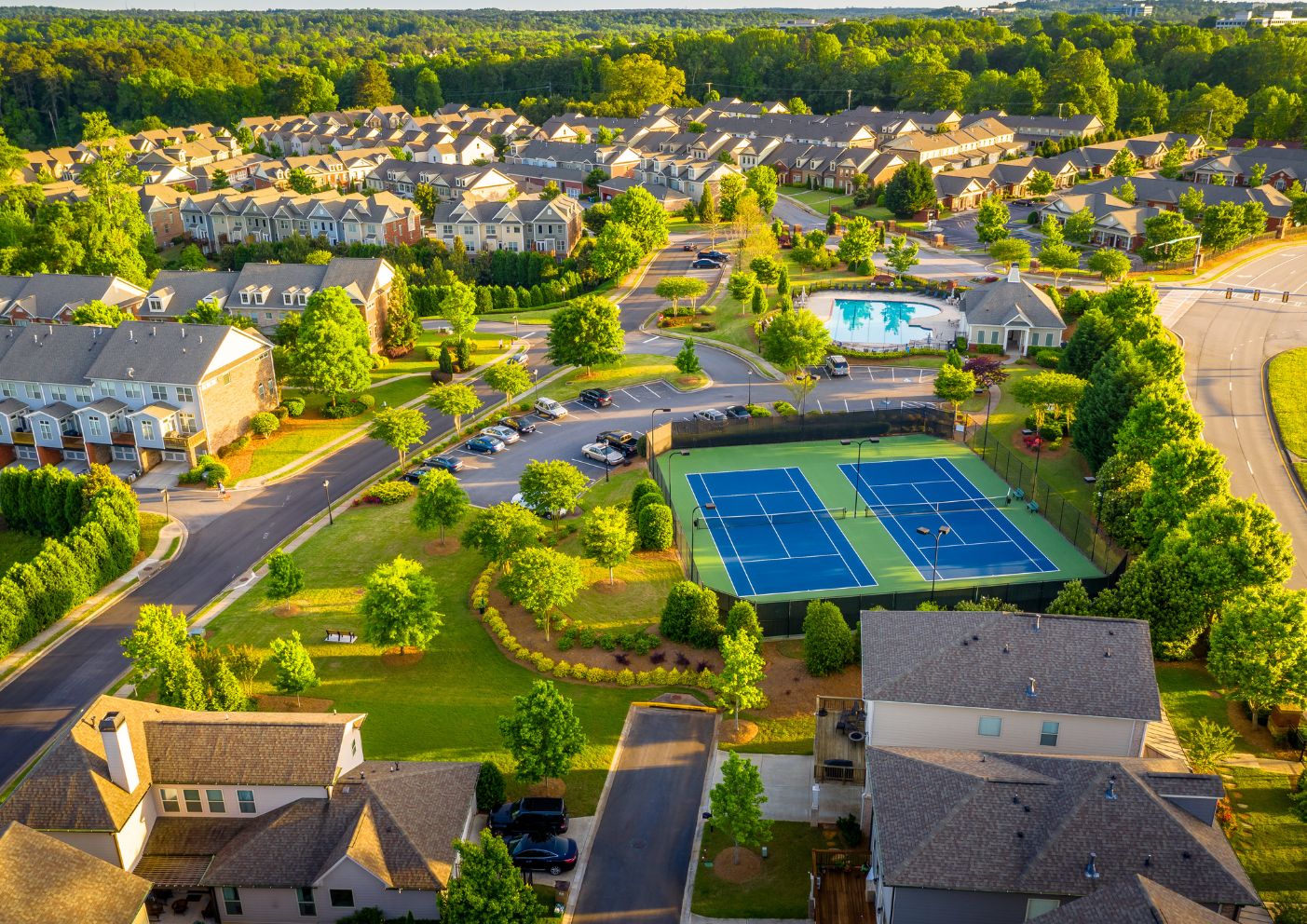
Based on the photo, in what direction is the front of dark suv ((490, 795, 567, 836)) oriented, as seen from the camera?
facing to the left of the viewer

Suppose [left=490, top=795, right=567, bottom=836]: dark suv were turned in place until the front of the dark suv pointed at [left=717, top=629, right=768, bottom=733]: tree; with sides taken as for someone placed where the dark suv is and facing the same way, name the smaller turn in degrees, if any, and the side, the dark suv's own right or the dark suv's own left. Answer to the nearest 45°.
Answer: approximately 135° to the dark suv's own right

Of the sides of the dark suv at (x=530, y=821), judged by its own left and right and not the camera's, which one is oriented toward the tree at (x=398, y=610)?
right

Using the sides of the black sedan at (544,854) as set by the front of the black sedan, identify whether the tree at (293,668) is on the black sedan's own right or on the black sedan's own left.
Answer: on the black sedan's own right

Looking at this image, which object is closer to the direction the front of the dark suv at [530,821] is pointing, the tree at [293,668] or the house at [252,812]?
the house

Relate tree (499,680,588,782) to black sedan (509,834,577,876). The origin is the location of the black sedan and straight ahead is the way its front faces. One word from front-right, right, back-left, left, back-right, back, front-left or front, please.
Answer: right

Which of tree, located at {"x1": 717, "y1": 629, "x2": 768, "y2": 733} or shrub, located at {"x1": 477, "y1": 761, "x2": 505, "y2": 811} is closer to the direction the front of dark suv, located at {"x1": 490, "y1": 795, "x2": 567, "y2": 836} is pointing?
the shrub

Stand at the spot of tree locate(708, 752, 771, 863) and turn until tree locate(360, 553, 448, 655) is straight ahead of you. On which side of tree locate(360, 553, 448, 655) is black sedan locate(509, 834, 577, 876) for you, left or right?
left

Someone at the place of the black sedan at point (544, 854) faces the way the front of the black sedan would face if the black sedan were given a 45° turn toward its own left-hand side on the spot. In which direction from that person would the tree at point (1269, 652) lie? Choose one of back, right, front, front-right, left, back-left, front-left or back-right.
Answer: back-left

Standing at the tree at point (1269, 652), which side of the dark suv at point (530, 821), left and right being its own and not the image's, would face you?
back

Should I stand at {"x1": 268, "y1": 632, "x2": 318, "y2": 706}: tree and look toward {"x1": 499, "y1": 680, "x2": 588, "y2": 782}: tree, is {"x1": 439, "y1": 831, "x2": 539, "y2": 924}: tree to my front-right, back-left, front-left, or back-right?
front-right

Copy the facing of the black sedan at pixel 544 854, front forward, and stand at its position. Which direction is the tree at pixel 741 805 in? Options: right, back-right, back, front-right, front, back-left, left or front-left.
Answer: back

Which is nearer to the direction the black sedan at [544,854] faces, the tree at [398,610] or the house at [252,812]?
the house

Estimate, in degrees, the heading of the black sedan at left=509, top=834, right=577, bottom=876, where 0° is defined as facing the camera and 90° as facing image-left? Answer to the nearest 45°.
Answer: approximately 90°

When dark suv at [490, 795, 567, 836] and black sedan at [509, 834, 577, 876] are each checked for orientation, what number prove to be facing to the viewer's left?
2

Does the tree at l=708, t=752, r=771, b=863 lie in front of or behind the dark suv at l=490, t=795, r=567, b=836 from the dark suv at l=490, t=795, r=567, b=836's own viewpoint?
behind

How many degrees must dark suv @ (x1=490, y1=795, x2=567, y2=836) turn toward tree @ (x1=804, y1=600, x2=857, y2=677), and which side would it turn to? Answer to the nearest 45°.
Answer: approximately 135° to its right

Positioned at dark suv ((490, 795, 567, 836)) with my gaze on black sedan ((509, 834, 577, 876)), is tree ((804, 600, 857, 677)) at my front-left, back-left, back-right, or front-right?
back-left
